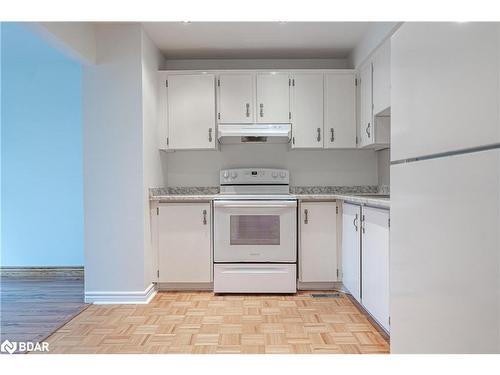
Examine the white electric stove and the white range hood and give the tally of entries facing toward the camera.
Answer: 2

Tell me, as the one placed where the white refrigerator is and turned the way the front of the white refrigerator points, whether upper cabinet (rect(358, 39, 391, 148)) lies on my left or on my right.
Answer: on my right

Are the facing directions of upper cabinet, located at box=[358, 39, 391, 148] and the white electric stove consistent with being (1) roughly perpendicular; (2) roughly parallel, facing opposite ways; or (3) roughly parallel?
roughly perpendicular

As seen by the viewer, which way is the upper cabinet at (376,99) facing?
to the viewer's left

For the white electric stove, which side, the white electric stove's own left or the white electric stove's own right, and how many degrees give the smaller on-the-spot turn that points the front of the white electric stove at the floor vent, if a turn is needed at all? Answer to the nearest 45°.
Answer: approximately 90° to the white electric stove's own left

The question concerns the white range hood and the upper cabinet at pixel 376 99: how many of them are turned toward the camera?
1

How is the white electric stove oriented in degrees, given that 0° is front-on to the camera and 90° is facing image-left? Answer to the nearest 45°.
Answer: approximately 0°

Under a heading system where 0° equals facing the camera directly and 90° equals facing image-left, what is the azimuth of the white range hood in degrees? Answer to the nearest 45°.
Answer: approximately 0°

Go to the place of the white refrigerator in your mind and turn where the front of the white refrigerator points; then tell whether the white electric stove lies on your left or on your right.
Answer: on your right
